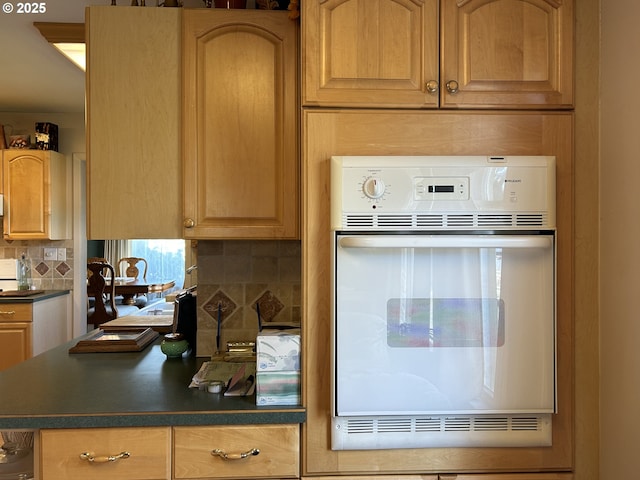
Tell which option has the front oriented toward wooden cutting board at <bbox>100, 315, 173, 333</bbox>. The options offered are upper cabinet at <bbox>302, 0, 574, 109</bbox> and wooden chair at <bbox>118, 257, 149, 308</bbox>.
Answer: the wooden chair

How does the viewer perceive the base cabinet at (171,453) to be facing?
facing the viewer

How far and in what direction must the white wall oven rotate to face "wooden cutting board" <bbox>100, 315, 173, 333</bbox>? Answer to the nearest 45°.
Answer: approximately 135° to its right

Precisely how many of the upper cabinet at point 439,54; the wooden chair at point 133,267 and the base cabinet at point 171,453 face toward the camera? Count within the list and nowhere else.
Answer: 3

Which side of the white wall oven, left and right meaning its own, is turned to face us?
front

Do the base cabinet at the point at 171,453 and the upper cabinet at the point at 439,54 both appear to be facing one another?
no

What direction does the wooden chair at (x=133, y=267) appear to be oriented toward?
toward the camera

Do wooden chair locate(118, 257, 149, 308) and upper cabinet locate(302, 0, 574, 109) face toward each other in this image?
no

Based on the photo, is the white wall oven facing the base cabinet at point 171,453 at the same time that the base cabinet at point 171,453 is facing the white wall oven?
no

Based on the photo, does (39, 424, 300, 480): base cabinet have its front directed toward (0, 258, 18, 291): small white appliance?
no

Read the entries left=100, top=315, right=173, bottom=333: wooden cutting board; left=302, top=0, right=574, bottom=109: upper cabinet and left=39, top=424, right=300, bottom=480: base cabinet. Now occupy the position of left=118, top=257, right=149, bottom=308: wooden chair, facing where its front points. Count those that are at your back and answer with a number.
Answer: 0

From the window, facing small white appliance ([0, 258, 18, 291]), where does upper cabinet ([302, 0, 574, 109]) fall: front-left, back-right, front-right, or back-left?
front-left

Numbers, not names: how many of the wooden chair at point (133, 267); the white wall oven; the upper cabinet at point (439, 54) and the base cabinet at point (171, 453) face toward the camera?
4

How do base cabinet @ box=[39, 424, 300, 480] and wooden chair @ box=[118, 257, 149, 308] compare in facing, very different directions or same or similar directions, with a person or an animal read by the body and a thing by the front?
same or similar directions

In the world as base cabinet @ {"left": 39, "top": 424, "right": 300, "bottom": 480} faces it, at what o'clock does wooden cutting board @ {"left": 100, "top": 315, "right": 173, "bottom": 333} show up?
The wooden cutting board is roughly at 6 o'clock from the base cabinet.

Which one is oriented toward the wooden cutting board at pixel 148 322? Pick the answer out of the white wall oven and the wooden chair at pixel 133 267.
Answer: the wooden chair
